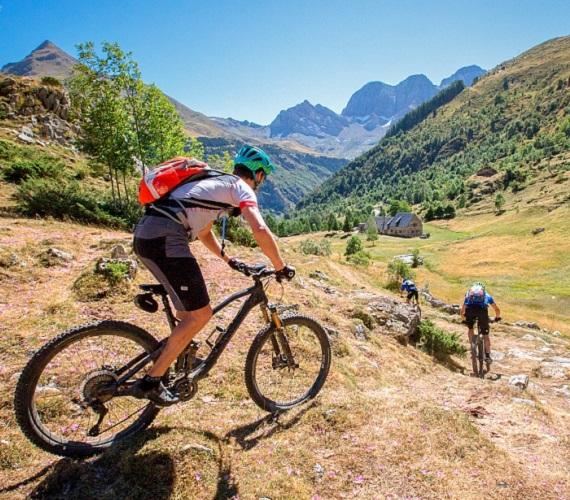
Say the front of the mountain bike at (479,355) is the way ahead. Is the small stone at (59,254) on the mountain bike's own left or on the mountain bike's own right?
on the mountain bike's own left

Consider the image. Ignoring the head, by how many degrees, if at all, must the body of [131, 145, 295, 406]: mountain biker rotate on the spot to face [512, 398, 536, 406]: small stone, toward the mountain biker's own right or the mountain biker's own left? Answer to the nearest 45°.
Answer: approximately 45° to the mountain biker's own right

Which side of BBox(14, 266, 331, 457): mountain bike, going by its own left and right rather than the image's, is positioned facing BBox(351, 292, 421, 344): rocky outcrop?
front

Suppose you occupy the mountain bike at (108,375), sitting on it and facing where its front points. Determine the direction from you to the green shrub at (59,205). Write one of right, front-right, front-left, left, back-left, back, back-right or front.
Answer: front-left

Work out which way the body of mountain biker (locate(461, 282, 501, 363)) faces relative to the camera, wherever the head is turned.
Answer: away from the camera

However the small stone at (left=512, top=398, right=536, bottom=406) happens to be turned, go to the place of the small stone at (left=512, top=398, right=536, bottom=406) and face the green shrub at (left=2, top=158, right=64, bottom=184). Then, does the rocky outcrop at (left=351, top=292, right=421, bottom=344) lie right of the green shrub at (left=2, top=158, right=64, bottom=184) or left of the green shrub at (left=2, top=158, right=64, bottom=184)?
right

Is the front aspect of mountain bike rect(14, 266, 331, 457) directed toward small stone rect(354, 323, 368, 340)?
yes

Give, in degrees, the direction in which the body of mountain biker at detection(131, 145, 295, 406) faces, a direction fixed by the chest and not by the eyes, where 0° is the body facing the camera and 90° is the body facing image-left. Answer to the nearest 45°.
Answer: approximately 225°
